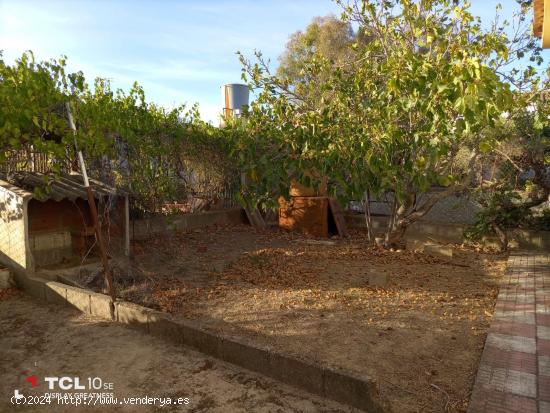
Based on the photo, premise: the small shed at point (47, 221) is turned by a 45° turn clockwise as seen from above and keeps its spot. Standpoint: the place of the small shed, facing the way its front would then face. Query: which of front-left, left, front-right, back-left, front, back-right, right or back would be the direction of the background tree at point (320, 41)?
back-left

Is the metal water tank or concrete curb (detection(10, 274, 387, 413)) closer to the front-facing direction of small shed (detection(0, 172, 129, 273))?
the concrete curb

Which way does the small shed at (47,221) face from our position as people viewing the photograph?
facing the viewer and to the right of the viewer

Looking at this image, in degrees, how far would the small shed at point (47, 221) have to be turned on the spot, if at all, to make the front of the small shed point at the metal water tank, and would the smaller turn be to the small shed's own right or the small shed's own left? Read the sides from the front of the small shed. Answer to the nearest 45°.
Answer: approximately 90° to the small shed's own left

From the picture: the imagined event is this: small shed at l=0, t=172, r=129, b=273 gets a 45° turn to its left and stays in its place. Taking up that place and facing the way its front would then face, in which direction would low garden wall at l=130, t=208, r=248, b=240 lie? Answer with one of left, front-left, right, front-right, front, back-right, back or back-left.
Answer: front-left

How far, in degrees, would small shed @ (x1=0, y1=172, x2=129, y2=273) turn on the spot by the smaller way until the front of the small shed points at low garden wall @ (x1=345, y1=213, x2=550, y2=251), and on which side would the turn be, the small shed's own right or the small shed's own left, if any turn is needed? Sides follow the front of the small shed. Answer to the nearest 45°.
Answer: approximately 45° to the small shed's own left

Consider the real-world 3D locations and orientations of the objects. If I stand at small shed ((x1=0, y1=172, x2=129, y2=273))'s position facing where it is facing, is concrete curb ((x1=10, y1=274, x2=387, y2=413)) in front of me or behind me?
in front

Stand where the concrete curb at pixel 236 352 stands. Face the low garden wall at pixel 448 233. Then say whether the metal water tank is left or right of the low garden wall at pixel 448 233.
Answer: left
